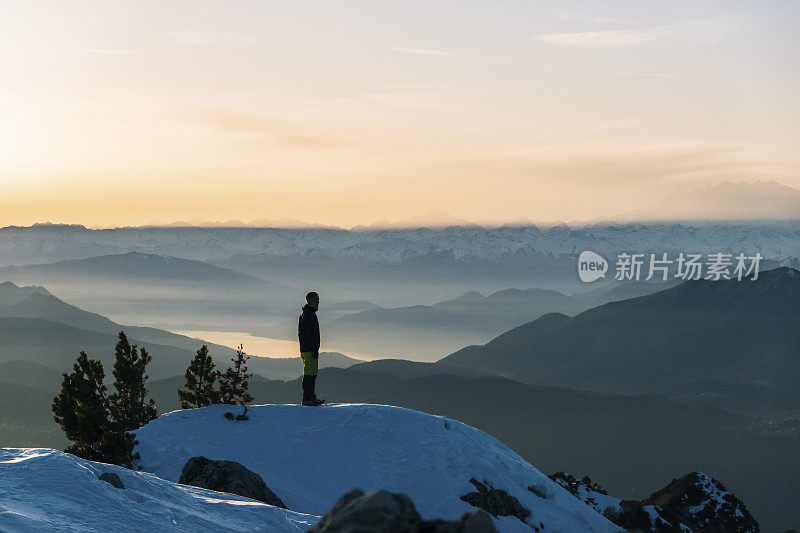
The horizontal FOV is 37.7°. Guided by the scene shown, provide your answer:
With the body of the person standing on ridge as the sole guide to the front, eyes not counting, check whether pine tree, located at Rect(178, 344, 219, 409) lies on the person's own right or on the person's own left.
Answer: on the person's own left
